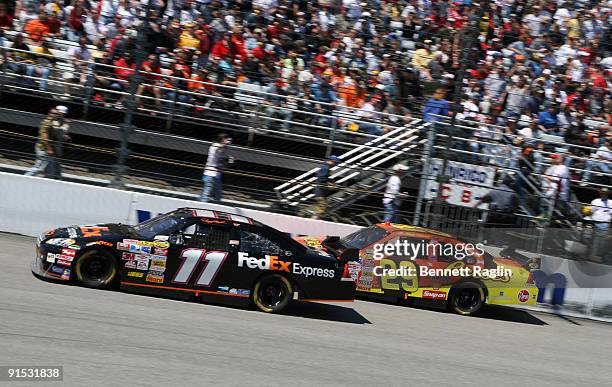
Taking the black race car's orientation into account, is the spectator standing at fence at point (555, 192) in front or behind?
behind

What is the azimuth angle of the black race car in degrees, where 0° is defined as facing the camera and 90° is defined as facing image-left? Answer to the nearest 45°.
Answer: approximately 90°

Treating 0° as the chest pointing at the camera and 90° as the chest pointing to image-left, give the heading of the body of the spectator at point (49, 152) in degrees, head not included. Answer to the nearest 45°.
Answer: approximately 270°

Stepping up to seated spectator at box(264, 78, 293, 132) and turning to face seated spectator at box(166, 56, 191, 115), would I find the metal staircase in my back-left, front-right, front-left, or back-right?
back-left

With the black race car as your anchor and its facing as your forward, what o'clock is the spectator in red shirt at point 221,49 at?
The spectator in red shirt is roughly at 3 o'clock from the black race car.

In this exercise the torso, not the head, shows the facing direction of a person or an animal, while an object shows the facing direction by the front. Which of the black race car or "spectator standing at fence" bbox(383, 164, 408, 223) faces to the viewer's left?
the black race car

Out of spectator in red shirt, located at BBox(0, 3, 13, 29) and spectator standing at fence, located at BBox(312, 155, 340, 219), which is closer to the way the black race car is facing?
the spectator in red shirt

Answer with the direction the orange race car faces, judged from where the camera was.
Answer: facing to the left of the viewer

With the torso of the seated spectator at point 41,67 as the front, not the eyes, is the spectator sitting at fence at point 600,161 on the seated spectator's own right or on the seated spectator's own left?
on the seated spectator's own left

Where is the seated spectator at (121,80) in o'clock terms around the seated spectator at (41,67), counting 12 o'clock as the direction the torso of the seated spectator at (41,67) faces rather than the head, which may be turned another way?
the seated spectator at (121,80) is roughly at 8 o'clock from the seated spectator at (41,67).
